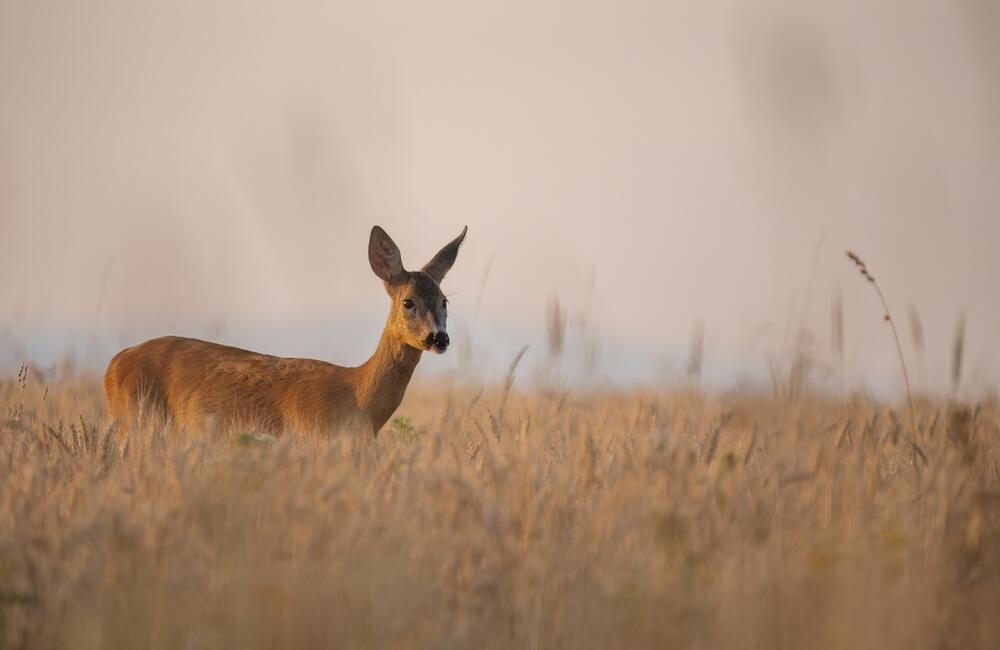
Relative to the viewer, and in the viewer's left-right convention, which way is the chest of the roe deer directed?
facing to the right of the viewer
